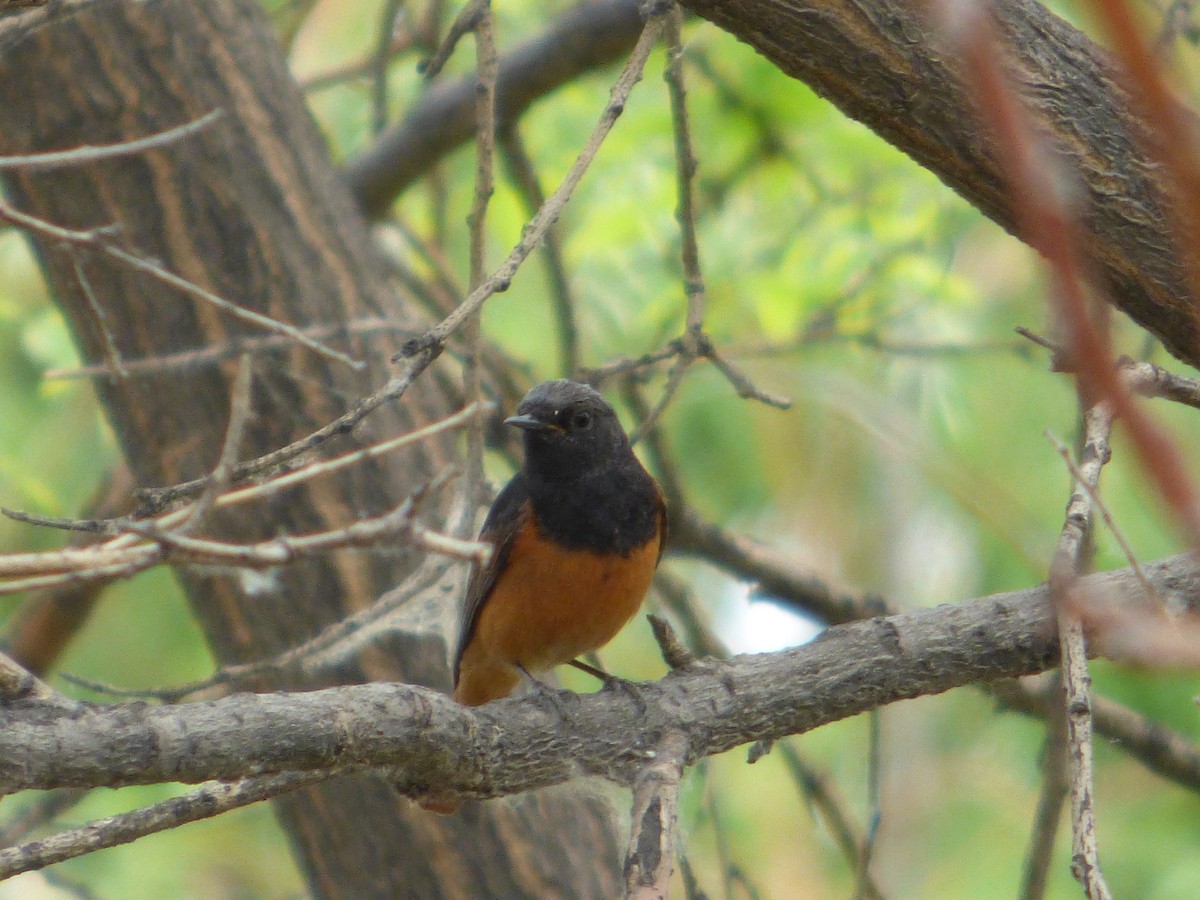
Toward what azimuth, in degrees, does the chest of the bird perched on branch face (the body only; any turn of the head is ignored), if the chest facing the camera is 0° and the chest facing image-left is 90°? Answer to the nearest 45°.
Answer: approximately 315°

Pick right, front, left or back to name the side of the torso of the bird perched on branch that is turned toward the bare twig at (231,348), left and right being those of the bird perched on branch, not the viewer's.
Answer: right

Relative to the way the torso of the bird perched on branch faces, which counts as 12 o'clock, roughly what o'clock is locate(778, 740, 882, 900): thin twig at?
The thin twig is roughly at 9 o'clock from the bird perched on branch.

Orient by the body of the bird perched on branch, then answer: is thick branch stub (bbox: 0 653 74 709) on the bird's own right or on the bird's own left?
on the bird's own right
